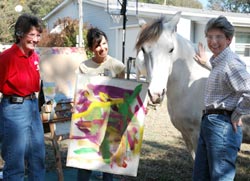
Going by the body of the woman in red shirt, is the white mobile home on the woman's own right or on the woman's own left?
on the woman's own left

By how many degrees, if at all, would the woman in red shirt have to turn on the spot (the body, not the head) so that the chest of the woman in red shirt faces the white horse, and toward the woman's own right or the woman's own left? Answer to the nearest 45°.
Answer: approximately 45° to the woman's own left

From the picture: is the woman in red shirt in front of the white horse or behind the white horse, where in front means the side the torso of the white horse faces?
in front

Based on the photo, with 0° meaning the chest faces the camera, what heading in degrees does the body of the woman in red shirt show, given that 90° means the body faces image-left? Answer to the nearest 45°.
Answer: approximately 315°

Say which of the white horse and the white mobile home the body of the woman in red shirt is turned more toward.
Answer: the white horse

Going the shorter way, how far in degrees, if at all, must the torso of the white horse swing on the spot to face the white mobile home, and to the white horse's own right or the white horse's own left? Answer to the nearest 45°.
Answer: approximately 135° to the white horse's own right

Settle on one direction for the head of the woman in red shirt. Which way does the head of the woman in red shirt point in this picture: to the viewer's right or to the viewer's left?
to the viewer's right

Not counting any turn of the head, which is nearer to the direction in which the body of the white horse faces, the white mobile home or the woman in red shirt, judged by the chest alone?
the woman in red shirt
